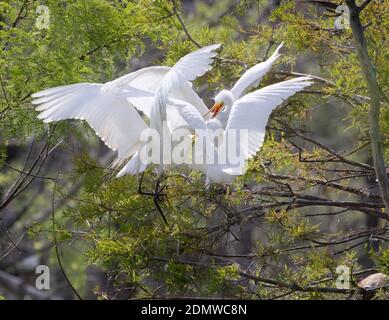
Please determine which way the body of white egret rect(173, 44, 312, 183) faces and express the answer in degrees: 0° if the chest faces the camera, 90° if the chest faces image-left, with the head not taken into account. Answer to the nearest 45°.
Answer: approximately 90°

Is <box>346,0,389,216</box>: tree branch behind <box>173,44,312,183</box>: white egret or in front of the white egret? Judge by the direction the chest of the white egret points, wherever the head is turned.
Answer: behind

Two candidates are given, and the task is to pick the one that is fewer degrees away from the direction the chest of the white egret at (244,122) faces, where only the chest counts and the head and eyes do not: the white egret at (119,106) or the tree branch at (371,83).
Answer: the white egret

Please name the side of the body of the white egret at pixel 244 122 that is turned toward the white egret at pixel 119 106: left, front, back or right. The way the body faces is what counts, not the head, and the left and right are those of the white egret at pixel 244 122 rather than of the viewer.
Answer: front
